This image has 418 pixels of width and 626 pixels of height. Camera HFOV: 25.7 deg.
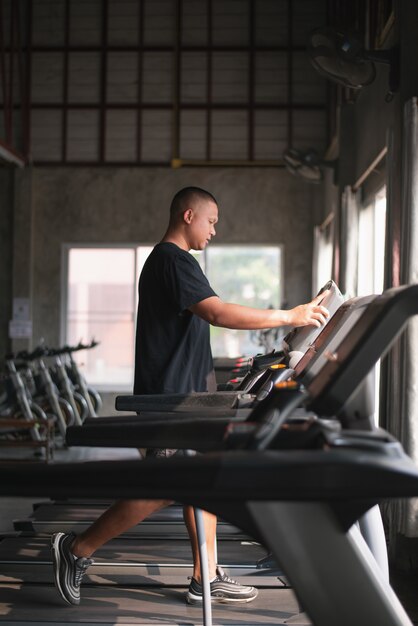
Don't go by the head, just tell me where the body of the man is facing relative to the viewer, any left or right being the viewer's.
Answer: facing to the right of the viewer

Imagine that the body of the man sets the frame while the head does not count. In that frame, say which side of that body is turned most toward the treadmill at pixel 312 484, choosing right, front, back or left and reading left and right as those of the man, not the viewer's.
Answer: right

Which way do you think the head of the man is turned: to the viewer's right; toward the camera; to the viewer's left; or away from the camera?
to the viewer's right

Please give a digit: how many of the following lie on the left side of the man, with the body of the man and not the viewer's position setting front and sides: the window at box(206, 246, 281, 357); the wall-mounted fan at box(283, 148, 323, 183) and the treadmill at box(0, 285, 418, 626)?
2

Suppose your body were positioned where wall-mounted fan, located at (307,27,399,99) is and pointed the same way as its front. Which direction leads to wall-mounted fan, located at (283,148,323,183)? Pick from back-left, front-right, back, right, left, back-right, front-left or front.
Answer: back-right

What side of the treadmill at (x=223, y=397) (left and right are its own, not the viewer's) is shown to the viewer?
right

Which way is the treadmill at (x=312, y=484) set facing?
to the viewer's right

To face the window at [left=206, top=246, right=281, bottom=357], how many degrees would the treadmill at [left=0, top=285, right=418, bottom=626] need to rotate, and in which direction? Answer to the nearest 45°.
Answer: approximately 90° to its left

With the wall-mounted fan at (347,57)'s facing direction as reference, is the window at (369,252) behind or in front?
behind

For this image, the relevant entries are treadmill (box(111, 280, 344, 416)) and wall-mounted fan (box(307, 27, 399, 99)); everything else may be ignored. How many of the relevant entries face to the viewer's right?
1
